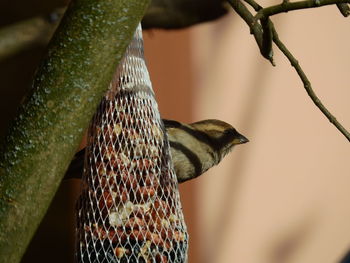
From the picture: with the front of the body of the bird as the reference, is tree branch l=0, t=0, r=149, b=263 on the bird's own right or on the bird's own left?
on the bird's own right

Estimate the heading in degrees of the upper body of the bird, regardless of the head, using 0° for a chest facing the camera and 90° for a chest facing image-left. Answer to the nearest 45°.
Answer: approximately 270°
